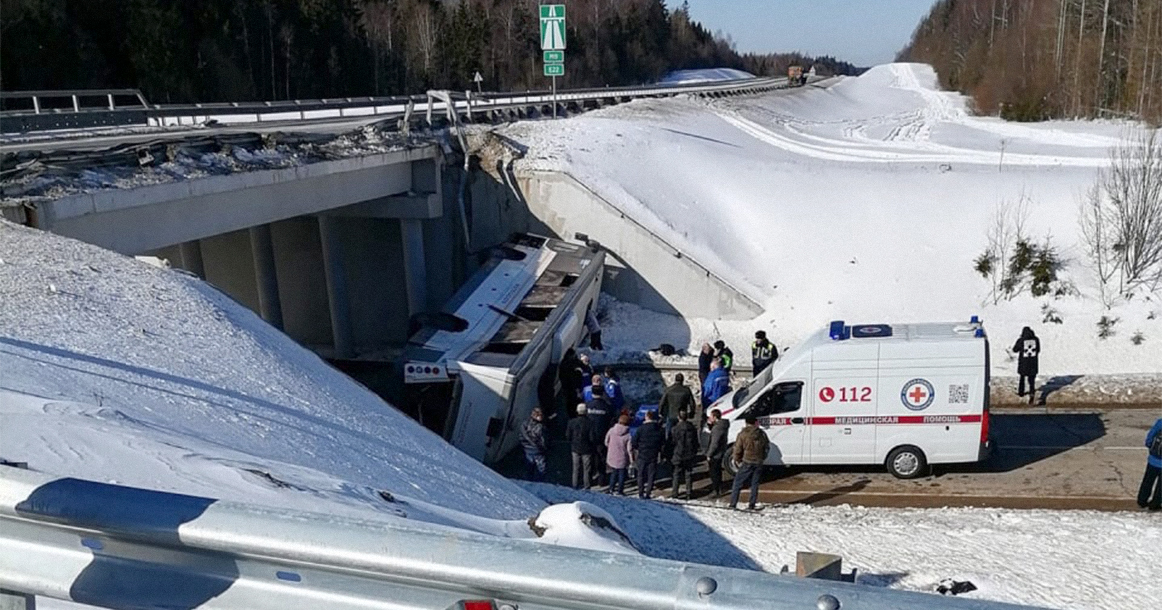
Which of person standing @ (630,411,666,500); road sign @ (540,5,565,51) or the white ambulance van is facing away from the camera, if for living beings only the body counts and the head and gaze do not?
the person standing

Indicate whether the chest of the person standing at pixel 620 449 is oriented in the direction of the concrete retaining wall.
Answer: yes

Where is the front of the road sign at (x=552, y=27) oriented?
toward the camera

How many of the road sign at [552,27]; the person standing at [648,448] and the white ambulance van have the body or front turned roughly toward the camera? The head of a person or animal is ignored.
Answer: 1

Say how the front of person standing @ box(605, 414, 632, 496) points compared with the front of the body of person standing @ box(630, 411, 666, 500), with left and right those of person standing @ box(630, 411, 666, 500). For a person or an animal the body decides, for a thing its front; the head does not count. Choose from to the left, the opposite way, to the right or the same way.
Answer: the same way

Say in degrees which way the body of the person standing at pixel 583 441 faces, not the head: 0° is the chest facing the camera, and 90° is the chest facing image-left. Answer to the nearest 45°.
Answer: approximately 180°

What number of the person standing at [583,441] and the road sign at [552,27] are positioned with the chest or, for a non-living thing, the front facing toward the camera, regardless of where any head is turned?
1

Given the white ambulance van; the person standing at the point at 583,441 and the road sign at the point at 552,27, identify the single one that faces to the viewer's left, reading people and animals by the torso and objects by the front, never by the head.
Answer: the white ambulance van

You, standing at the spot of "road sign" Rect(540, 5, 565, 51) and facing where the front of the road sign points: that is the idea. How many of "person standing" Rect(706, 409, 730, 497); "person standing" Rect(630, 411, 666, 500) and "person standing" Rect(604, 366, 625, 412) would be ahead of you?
3

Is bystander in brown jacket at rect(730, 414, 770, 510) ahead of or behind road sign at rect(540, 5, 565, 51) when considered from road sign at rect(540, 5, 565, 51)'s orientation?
ahead

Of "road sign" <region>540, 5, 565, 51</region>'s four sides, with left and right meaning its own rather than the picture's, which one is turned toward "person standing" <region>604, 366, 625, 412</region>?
front

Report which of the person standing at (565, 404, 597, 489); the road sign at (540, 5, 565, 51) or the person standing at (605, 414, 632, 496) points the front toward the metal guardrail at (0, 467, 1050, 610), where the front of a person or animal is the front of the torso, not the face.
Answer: the road sign

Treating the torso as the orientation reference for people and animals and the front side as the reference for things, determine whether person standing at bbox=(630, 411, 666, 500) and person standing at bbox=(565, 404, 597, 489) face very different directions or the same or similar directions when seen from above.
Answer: same or similar directions

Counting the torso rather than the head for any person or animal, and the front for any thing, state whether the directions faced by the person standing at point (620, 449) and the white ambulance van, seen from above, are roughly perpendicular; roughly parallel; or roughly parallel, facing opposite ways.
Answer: roughly perpendicular

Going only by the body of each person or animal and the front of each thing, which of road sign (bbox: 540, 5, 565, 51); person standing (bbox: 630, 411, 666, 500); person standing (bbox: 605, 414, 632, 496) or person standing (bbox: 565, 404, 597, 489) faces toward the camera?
the road sign

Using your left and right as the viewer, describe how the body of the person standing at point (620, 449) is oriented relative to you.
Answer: facing away from the viewer

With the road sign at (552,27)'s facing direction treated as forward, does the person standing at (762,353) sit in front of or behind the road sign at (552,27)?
in front

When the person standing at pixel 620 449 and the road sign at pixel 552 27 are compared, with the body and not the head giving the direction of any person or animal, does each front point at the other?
yes

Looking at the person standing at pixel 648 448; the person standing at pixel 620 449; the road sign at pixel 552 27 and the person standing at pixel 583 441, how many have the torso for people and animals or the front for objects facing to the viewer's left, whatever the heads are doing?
0

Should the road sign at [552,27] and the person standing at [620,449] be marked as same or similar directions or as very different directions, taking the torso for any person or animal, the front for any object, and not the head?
very different directions

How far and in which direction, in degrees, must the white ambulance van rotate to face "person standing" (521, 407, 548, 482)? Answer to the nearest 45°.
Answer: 0° — it already faces them

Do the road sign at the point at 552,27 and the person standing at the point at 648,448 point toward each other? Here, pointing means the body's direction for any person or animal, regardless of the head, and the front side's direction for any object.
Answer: yes
